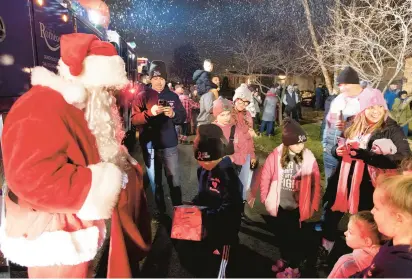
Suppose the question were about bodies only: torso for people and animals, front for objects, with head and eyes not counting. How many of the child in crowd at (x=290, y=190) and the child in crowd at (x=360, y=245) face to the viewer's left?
1

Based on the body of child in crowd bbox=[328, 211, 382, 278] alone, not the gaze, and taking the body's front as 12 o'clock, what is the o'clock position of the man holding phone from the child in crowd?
The man holding phone is roughly at 1 o'clock from the child in crowd.

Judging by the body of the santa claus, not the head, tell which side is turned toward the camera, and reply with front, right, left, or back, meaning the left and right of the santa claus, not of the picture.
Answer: right

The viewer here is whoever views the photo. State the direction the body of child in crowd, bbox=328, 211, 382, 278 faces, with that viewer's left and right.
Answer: facing to the left of the viewer

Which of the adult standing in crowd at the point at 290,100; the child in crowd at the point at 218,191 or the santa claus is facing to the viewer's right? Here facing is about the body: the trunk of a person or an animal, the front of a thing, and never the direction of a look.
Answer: the santa claus

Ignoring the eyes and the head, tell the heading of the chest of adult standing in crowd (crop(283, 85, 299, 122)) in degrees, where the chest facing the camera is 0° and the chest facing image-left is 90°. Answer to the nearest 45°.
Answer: approximately 0°

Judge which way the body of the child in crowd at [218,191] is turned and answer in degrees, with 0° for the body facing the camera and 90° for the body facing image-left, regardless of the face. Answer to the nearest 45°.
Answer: approximately 45°

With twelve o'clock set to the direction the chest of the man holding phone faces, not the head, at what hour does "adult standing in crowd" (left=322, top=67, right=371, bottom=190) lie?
The adult standing in crowd is roughly at 9 o'clock from the man holding phone.
